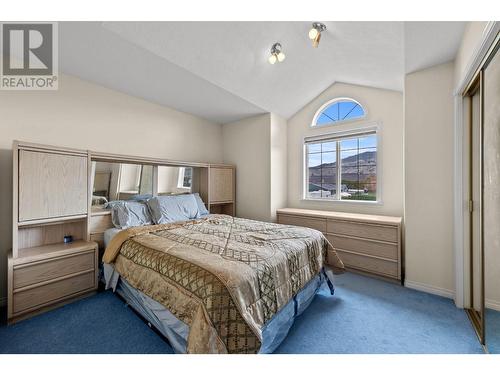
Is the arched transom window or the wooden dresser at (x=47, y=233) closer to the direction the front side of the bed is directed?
the arched transom window

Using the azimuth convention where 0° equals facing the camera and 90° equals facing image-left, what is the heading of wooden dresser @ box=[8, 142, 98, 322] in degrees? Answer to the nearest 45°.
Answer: approximately 315°

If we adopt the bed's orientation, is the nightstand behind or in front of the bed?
behind

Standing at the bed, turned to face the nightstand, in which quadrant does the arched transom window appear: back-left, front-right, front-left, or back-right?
back-right

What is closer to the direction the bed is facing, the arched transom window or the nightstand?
the arched transom window

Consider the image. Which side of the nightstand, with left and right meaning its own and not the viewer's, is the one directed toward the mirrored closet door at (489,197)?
front

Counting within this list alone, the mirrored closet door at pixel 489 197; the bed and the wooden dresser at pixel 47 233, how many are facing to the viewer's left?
1

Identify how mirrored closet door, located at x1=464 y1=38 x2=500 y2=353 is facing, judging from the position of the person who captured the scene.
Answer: facing to the left of the viewer

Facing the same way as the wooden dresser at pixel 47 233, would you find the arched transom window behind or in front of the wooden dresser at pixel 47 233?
in front

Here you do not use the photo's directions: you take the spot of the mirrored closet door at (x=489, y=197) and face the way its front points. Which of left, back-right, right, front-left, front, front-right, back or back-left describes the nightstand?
front-left
